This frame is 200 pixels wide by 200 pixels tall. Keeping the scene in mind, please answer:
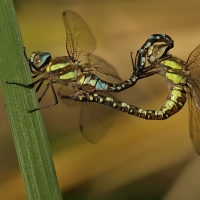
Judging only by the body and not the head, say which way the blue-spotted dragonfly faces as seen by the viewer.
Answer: to the viewer's left
